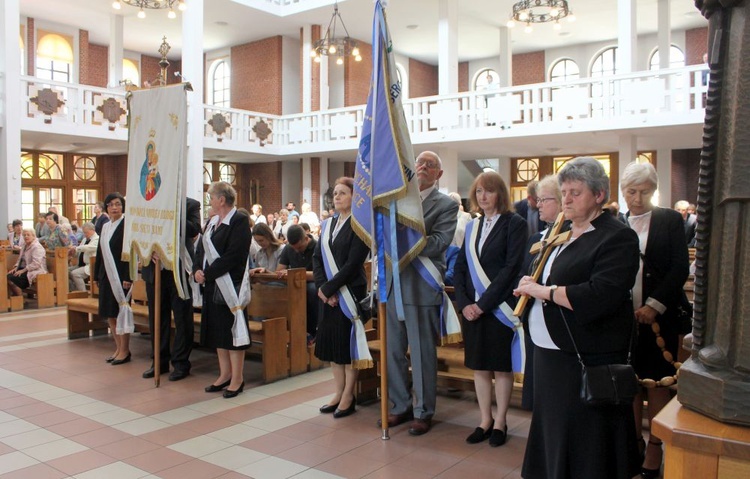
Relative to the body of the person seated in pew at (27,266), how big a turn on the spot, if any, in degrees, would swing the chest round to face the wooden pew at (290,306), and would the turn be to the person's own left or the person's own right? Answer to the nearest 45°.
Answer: approximately 45° to the person's own left

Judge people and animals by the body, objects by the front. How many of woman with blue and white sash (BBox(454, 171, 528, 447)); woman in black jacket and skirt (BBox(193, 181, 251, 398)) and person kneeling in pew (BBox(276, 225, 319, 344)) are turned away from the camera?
0

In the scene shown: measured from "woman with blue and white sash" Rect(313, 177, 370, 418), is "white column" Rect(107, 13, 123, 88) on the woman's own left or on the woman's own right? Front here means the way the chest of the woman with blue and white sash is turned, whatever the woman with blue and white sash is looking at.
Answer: on the woman's own right

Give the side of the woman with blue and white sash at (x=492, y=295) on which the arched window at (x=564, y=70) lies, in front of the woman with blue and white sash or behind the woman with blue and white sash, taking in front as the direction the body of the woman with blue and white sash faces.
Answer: behind

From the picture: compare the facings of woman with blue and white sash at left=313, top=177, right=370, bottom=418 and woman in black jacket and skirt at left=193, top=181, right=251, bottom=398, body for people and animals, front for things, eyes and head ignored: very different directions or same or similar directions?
same or similar directions

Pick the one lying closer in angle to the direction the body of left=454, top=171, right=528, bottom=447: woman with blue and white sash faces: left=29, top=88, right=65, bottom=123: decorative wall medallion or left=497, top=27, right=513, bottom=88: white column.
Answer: the decorative wall medallion

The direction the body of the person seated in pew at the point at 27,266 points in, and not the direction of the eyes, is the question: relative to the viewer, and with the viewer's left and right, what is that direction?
facing the viewer and to the left of the viewer

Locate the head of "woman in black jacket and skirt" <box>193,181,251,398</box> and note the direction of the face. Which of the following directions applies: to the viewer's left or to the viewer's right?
to the viewer's left

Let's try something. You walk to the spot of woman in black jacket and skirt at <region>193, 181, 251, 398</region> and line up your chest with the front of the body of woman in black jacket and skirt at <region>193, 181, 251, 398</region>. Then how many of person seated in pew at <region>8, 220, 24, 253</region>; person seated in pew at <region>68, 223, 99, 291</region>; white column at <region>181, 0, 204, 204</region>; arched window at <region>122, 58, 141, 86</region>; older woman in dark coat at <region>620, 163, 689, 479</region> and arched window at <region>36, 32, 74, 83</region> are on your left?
1

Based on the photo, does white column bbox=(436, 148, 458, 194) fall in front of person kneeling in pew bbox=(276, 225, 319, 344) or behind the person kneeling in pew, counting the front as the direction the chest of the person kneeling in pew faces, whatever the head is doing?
behind

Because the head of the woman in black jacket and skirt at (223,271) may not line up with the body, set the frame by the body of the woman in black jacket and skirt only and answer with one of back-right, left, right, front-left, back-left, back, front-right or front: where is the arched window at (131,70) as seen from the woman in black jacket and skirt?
back-right

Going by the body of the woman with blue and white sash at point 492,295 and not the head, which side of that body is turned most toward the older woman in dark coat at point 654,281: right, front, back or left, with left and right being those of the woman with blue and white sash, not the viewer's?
left

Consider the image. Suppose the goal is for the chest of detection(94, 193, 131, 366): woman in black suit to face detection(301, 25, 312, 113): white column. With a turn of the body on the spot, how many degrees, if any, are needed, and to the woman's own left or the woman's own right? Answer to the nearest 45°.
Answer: approximately 180°
